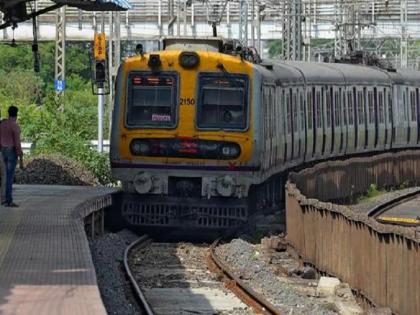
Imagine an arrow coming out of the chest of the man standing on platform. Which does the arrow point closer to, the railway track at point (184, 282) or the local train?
the local train

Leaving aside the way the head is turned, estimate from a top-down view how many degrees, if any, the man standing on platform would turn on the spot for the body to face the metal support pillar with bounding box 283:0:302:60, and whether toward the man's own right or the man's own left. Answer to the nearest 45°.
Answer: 0° — they already face it

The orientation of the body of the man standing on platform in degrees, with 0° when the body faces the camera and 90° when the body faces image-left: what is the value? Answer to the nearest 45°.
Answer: approximately 225°
